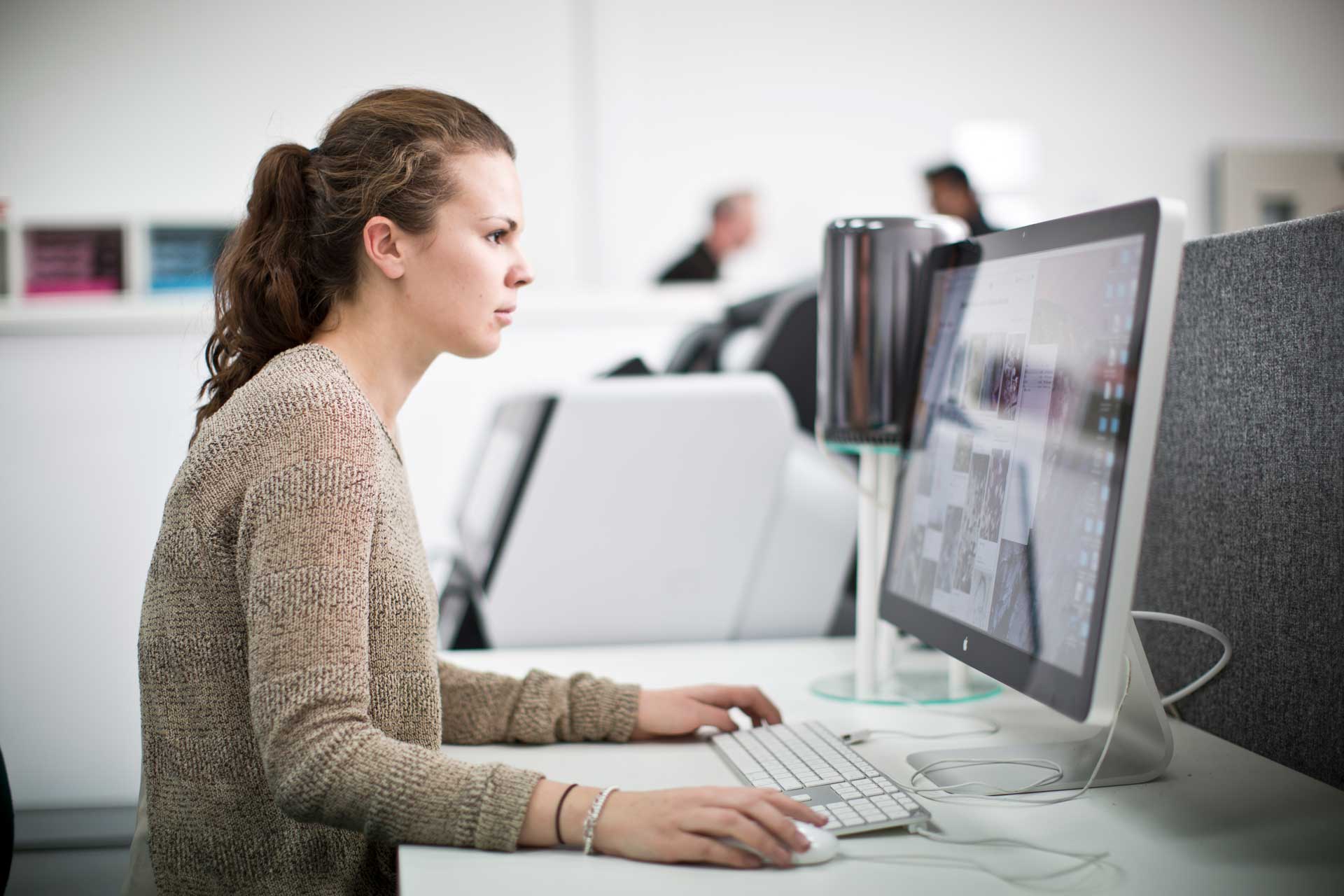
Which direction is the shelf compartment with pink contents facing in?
toward the camera

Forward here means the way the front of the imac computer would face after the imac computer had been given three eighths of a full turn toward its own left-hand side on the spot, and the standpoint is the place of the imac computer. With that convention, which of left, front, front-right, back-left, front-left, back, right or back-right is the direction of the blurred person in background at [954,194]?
left

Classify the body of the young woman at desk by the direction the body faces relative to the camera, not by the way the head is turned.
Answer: to the viewer's right

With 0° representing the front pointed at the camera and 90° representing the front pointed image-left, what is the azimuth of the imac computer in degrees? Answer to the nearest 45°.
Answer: approximately 45°

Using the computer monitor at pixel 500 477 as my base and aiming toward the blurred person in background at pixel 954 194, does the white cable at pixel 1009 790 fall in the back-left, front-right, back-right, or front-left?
back-right

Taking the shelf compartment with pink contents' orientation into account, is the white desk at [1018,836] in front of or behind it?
in front

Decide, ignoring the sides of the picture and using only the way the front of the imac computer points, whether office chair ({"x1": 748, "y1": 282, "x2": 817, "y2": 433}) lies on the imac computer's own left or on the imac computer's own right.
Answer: on the imac computer's own right

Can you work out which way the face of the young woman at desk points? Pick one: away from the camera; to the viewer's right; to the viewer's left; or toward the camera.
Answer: to the viewer's right

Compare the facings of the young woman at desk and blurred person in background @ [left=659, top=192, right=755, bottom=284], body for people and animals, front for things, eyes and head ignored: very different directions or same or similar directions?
same or similar directions

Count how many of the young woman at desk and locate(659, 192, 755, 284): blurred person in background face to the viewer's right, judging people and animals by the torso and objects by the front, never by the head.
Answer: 2

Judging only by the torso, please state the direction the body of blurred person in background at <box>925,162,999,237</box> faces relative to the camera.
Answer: to the viewer's left

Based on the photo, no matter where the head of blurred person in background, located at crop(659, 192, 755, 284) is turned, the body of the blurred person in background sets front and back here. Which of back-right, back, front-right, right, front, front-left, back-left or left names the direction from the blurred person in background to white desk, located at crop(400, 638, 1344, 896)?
right

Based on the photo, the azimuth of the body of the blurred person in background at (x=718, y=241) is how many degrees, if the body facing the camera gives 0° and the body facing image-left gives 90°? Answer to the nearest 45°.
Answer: approximately 270°
